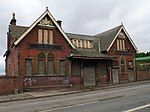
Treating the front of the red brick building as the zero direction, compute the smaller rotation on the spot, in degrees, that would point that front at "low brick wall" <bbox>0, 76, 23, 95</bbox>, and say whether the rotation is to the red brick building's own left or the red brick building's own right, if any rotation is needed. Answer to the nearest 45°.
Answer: approximately 90° to the red brick building's own right

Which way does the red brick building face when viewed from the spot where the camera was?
facing the viewer and to the right of the viewer
